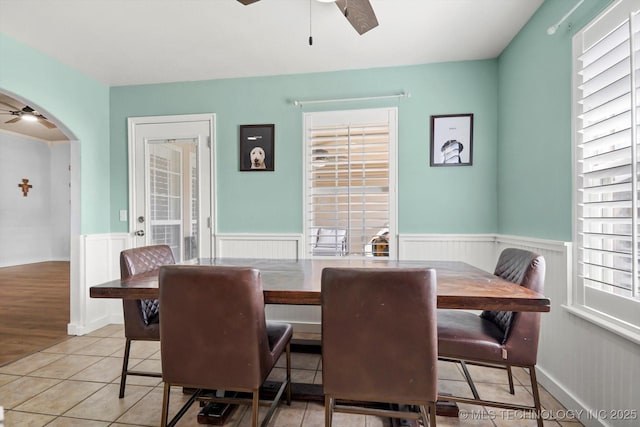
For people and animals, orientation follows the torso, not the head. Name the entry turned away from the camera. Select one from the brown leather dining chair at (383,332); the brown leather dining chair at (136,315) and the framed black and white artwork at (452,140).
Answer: the brown leather dining chair at (383,332)

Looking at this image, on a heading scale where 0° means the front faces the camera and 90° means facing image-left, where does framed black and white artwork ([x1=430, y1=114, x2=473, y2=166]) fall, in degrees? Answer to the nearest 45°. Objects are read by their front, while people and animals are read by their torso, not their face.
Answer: approximately 0°

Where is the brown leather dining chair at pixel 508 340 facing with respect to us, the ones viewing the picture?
facing to the left of the viewer

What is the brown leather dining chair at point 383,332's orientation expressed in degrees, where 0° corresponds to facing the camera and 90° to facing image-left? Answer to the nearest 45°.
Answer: approximately 180°

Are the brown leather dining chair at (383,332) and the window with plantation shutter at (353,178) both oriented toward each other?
yes

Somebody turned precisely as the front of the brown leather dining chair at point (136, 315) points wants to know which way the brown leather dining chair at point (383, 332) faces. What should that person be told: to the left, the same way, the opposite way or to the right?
to the left

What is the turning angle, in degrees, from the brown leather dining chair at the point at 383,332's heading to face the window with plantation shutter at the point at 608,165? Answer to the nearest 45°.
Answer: approximately 45° to its right

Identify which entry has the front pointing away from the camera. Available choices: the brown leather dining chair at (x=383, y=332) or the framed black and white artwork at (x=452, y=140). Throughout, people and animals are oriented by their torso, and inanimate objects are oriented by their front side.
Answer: the brown leather dining chair

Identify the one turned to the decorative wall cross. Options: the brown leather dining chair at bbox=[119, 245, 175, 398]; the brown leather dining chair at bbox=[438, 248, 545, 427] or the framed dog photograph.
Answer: the brown leather dining chair at bbox=[438, 248, 545, 427]

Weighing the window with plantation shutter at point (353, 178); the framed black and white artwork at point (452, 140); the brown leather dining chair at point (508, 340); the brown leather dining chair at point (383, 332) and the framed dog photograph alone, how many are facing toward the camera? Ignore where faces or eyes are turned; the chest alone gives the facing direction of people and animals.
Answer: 3

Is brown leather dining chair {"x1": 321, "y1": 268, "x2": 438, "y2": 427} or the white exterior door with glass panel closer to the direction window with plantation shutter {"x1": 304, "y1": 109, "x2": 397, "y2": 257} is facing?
the brown leather dining chair

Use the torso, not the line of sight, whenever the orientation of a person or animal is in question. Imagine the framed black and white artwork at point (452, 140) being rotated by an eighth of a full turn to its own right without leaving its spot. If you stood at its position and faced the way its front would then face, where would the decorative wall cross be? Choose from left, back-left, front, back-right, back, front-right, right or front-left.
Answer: front-right
